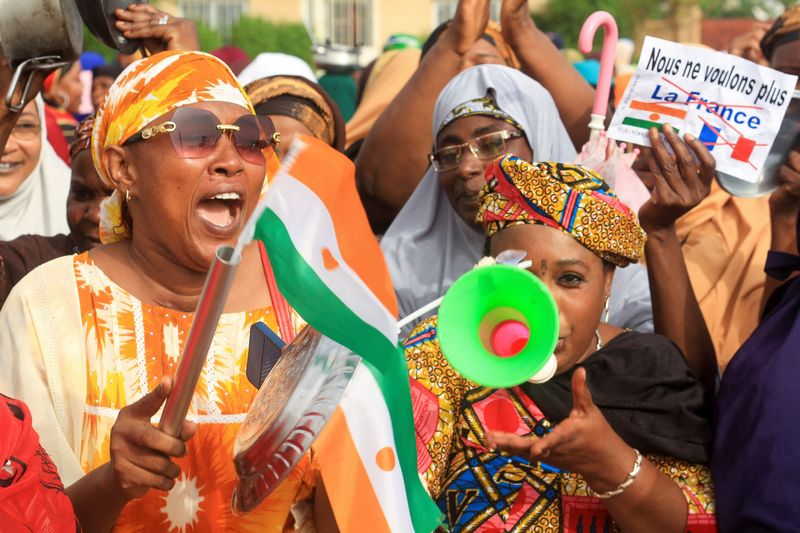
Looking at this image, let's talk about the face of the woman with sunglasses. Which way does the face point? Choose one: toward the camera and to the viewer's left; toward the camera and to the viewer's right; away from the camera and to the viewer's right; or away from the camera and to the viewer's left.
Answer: toward the camera and to the viewer's right

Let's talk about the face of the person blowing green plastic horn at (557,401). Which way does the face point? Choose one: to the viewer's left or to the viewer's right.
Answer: to the viewer's left

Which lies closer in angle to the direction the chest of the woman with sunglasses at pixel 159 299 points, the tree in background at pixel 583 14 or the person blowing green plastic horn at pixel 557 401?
the person blowing green plastic horn

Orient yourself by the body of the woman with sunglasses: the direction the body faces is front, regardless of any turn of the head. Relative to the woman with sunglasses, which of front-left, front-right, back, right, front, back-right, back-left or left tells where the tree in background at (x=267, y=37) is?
back-left

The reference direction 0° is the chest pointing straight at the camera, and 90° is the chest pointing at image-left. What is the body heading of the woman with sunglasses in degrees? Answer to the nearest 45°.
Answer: approximately 315°

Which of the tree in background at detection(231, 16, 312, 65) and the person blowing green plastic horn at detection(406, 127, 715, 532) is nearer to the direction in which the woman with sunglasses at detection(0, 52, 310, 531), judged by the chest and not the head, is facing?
the person blowing green plastic horn
